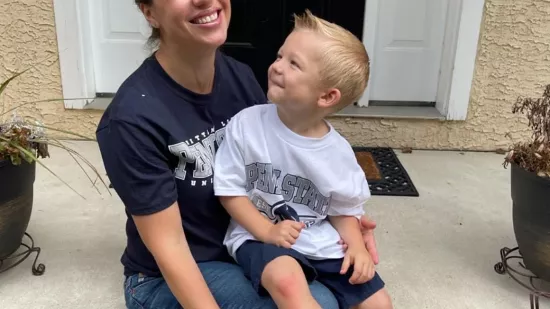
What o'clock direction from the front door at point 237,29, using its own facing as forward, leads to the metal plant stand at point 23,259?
The metal plant stand is roughly at 1 o'clock from the front door.

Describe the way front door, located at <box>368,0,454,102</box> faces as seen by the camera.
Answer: facing the viewer

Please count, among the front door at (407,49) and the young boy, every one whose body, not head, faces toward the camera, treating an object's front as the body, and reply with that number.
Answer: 2

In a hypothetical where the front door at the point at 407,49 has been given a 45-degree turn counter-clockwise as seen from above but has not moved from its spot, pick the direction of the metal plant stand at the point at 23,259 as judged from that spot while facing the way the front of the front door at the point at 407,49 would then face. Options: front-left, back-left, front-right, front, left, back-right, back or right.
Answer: right

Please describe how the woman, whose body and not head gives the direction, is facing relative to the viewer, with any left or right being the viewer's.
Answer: facing the viewer and to the right of the viewer

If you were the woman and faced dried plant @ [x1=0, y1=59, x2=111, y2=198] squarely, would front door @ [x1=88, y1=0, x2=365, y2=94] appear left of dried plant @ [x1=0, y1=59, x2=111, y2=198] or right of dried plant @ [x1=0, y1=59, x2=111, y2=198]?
right

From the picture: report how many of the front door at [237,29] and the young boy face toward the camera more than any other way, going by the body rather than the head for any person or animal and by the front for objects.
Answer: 2

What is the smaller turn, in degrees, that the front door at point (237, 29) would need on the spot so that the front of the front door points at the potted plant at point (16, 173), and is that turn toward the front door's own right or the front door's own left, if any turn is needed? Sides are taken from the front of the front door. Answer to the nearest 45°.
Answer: approximately 45° to the front door's own right

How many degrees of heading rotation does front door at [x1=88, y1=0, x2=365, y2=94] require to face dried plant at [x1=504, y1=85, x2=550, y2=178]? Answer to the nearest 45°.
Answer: approximately 45° to its left

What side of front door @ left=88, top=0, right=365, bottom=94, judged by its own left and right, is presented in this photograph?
front

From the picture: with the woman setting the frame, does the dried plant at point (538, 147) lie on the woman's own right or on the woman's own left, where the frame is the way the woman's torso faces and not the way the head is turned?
on the woman's own left

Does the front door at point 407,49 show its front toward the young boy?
yes

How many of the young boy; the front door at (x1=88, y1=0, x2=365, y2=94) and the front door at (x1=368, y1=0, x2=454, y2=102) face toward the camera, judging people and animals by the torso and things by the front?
3
